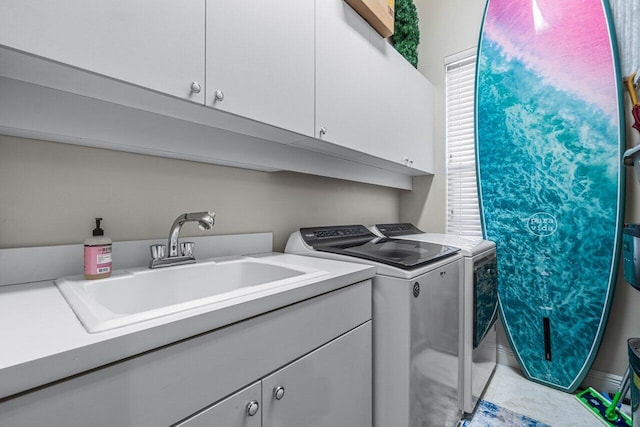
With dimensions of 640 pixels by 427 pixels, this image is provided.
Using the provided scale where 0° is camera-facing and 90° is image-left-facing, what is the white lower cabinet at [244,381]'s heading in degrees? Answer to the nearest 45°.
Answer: approximately 315°

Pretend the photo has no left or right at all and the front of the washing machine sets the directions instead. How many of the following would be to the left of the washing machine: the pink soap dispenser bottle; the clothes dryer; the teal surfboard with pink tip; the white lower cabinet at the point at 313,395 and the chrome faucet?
2

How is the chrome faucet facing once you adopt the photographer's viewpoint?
facing the viewer and to the right of the viewer

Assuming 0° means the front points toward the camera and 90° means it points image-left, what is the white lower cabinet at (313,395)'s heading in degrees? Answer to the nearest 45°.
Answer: approximately 315°

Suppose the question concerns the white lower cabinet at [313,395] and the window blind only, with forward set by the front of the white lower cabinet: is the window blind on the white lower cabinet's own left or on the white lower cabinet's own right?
on the white lower cabinet's own left

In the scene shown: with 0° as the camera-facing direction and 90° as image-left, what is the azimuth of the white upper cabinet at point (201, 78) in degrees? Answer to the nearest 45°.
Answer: approximately 315°

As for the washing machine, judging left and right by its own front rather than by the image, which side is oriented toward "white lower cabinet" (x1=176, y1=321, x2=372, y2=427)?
right

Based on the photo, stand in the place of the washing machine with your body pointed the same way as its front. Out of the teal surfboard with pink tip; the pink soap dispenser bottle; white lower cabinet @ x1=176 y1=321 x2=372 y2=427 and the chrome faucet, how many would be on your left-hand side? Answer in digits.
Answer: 1
